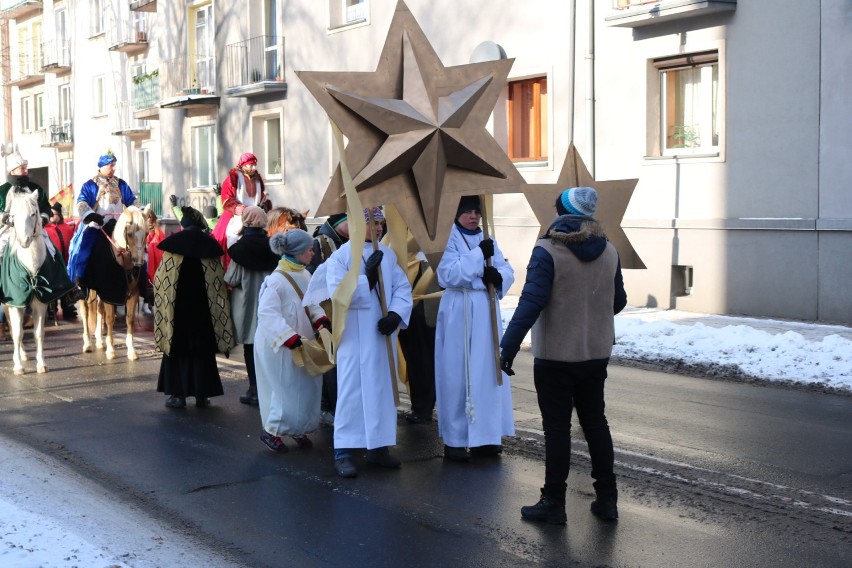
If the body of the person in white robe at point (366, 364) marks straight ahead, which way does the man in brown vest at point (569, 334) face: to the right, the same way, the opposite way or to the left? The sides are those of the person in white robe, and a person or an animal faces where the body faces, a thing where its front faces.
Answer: the opposite way

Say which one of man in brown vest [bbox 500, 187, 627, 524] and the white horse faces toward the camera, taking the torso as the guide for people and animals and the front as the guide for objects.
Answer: the white horse

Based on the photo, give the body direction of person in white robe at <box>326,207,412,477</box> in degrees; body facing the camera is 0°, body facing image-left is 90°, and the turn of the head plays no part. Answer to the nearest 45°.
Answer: approximately 315°

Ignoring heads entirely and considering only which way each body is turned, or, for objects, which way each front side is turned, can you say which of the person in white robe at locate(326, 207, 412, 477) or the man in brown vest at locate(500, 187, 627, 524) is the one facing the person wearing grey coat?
the man in brown vest

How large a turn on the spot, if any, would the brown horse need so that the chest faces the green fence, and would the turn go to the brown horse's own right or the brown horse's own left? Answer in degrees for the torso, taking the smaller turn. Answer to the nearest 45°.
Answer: approximately 135° to the brown horse's own left

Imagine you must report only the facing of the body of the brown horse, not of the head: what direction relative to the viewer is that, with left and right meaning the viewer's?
facing the viewer and to the right of the viewer

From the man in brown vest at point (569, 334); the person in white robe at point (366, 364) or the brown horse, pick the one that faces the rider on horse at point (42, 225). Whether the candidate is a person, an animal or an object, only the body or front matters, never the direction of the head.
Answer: the man in brown vest

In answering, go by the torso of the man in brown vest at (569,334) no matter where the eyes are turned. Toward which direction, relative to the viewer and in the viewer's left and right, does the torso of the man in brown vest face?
facing away from the viewer and to the left of the viewer

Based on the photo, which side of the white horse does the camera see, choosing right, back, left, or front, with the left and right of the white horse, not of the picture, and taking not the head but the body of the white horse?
front

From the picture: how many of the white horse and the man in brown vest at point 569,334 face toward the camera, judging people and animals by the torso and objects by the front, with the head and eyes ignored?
1

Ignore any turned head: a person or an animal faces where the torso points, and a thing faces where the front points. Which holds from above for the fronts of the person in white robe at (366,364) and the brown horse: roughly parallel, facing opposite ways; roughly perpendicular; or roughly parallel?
roughly parallel

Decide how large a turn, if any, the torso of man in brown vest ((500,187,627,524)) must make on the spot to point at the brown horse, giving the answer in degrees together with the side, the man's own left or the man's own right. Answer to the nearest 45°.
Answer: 0° — they already face it

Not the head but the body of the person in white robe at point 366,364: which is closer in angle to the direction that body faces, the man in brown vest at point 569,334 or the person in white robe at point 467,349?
the man in brown vest

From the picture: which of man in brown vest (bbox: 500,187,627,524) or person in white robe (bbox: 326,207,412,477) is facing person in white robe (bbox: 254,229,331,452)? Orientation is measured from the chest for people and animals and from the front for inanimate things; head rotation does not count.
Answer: the man in brown vest

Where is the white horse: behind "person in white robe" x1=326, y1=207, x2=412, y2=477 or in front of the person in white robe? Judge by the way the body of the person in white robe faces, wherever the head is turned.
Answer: behind
